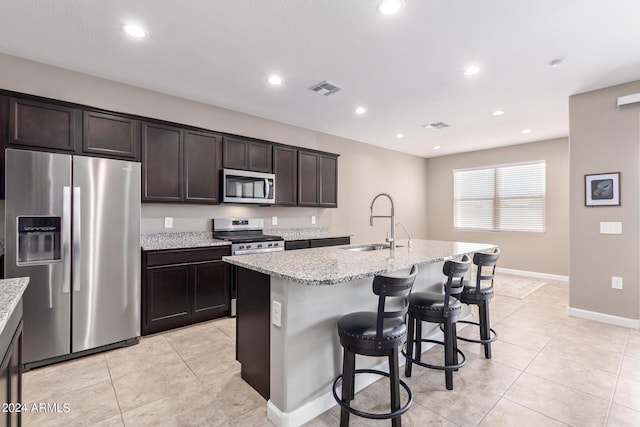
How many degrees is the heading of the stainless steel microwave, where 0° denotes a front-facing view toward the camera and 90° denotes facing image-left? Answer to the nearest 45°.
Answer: approximately 315°

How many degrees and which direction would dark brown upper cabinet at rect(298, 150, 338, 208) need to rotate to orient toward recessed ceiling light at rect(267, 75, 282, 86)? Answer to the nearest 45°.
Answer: approximately 45° to its right

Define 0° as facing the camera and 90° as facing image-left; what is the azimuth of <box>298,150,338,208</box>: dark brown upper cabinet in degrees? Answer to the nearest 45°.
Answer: approximately 315°

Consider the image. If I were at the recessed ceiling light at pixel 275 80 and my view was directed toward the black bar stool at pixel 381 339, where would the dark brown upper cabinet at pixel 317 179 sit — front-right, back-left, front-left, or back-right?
back-left

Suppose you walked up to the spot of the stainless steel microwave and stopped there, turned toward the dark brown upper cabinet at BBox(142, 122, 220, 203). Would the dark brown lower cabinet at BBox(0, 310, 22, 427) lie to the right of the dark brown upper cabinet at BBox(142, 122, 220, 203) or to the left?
left

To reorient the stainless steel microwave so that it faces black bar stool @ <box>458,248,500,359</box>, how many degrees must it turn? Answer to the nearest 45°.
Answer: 0° — it already faces it

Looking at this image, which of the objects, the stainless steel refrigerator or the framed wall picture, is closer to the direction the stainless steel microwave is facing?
the framed wall picture
